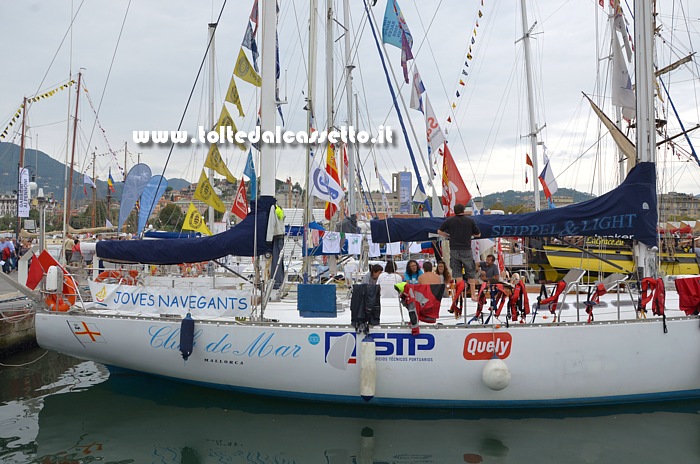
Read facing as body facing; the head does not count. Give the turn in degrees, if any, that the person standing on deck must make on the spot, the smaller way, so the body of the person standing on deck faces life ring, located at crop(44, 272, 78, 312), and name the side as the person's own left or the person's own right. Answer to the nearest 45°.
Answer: approximately 90° to the person's own left

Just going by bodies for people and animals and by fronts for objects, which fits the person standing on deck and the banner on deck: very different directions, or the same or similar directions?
very different directions

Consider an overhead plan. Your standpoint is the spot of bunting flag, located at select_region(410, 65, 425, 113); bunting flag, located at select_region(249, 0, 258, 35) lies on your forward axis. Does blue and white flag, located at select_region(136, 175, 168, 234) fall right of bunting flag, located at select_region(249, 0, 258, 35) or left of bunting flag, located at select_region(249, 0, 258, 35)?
right

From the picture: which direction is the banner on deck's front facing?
toward the camera

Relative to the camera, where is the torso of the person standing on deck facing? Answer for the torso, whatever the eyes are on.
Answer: away from the camera

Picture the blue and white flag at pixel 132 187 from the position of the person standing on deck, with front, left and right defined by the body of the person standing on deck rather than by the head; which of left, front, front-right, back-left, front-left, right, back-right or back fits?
front-left

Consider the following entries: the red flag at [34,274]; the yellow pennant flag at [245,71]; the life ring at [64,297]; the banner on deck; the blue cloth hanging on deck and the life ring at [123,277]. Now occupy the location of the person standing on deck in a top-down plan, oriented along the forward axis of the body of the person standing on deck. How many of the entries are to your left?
6

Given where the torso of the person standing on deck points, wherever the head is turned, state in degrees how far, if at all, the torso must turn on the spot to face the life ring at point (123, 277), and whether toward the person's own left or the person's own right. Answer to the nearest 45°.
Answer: approximately 90° to the person's own left

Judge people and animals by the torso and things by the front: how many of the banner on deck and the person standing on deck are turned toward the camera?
1

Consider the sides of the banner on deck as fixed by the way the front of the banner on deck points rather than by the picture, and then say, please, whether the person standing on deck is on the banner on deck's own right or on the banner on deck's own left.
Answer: on the banner on deck's own left

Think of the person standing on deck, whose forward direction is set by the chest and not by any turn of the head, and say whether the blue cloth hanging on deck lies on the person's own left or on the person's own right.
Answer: on the person's own left
